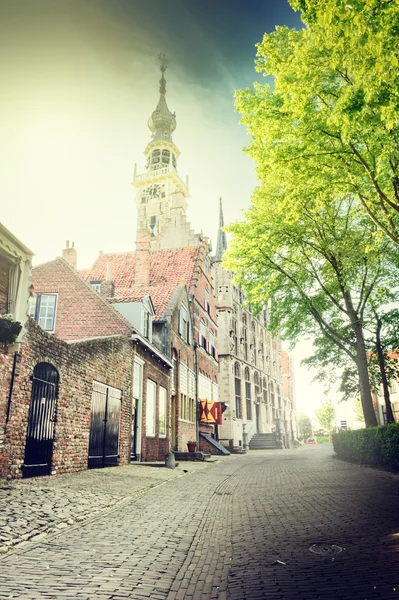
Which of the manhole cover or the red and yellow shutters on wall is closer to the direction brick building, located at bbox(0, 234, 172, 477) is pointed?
the manhole cover

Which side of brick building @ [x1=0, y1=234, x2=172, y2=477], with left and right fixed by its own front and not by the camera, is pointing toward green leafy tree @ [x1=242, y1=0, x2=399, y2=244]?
front

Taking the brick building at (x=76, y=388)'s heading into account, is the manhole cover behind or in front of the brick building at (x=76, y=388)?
in front

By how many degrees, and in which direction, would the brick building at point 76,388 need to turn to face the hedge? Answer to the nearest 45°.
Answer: approximately 45° to its left

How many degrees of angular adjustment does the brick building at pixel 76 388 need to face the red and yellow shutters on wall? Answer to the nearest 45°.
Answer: approximately 90° to its left

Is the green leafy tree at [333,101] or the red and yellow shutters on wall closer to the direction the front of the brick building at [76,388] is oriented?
the green leafy tree

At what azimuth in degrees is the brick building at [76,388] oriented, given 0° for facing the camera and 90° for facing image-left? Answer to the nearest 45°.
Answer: approximately 315°
